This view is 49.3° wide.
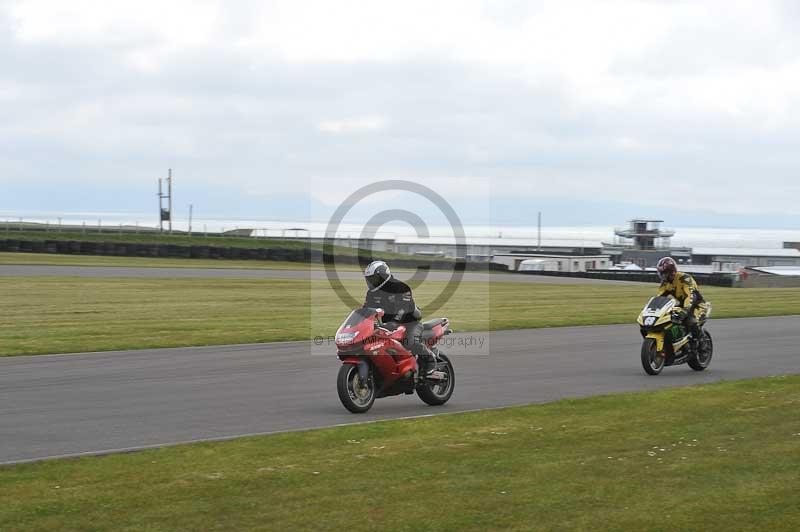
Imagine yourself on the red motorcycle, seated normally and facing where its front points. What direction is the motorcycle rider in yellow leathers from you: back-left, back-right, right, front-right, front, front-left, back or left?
back

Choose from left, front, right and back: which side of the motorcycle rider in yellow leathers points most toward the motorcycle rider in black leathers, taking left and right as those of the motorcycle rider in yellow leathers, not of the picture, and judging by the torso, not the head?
front

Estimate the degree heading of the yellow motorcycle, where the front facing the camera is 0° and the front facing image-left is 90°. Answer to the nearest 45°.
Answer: approximately 45°

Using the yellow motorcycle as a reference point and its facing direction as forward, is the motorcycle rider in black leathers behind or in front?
in front

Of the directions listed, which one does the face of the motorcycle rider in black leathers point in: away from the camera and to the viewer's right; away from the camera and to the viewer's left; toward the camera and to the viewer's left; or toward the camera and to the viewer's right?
toward the camera and to the viewer's left

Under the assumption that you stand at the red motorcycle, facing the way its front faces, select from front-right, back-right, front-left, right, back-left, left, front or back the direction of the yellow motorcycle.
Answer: back

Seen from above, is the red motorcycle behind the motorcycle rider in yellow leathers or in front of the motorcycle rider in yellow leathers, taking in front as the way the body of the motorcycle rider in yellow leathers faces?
in front

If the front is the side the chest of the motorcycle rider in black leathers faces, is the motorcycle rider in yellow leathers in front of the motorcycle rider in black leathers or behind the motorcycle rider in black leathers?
behind

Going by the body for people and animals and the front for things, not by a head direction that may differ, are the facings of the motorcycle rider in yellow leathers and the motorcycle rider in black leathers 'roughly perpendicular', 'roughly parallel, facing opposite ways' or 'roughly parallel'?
roughly parallel

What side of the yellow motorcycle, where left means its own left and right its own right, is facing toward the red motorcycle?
front

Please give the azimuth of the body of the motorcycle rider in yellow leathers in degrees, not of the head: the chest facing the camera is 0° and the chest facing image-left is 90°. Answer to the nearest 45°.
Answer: approximately 45°
